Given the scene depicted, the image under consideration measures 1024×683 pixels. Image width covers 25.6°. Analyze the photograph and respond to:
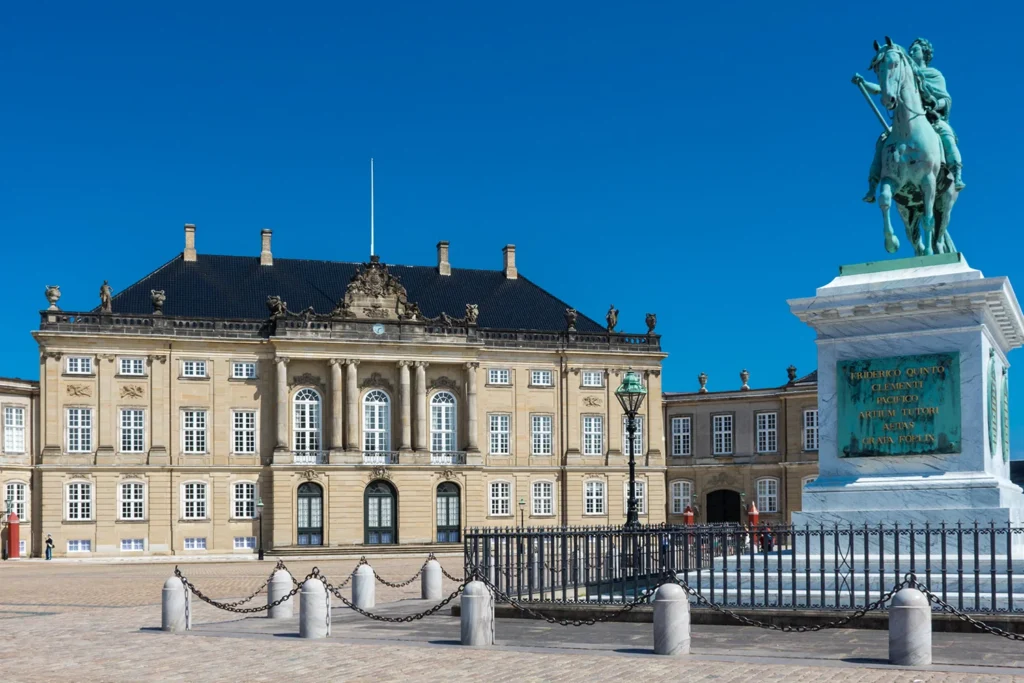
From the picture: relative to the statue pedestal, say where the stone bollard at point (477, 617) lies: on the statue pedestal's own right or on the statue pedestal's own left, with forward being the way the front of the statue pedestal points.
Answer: on the statue pedestal's own right

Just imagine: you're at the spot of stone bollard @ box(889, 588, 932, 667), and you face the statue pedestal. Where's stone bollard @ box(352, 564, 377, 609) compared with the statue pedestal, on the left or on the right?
left

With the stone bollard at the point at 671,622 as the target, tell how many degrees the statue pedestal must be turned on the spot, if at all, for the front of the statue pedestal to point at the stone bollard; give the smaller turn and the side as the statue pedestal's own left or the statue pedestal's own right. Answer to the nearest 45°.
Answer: approximately 45° to the statue pedestal's own right

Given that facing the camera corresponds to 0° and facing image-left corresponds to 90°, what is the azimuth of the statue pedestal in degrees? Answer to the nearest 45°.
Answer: approximately 0°

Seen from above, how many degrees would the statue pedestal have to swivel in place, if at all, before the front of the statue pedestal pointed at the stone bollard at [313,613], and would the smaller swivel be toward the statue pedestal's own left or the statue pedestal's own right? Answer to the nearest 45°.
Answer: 0° — it already faces it

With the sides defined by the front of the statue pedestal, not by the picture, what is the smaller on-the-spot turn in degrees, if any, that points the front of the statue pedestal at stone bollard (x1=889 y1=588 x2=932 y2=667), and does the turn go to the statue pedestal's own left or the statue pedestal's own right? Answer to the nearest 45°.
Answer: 0° — it already faces it

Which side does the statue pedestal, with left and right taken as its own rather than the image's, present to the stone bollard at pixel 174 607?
front
